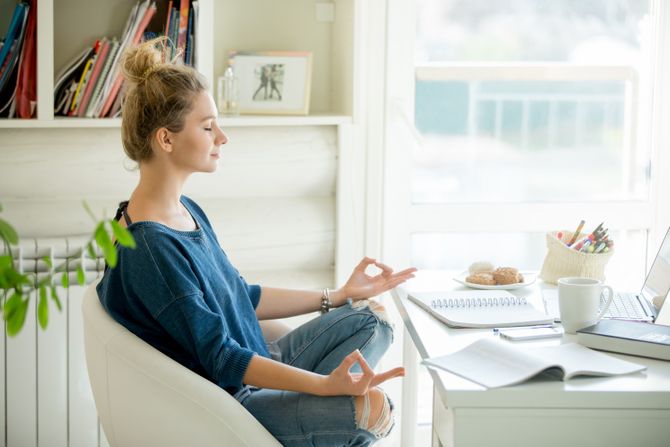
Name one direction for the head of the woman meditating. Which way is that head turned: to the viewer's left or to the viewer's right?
to the viewer's right

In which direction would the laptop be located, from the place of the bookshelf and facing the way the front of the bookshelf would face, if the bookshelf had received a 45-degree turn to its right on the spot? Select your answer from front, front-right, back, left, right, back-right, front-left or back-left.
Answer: left

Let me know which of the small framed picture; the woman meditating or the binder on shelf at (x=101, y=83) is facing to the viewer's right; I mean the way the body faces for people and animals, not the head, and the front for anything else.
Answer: the woman meditating

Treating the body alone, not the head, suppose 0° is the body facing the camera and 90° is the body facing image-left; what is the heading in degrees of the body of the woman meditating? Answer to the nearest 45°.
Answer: approximately 270°

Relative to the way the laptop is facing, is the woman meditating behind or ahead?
ahead

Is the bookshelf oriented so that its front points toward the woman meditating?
yes

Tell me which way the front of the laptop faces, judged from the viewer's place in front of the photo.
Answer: facing to the left of the viewer

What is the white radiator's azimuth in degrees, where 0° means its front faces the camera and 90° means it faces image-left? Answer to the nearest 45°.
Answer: approximately 0°
